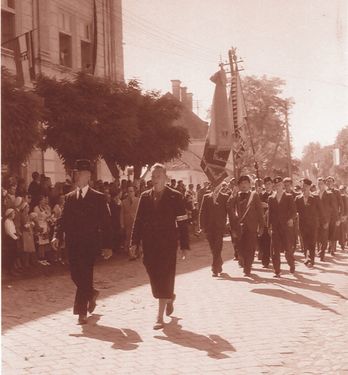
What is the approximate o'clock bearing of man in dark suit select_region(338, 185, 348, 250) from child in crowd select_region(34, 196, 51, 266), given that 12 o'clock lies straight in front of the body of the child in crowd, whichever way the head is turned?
The man in dark suit is roughly at 10 o'clock from the child in crowd.

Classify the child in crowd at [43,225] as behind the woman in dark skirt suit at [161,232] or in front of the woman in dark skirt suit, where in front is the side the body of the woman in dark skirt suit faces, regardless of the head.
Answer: behind

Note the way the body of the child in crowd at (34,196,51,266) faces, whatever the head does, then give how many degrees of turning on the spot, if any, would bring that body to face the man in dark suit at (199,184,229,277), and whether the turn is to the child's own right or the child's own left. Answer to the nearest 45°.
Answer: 0° — they already face them

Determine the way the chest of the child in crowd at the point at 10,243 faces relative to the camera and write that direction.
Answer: to the viewer's right

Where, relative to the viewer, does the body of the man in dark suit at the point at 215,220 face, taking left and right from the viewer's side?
facing the viewer

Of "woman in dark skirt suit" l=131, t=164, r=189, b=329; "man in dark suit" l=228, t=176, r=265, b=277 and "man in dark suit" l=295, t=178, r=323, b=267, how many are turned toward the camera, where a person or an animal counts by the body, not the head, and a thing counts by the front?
3

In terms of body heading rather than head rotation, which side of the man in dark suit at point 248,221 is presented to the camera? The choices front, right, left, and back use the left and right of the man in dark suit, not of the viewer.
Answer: front

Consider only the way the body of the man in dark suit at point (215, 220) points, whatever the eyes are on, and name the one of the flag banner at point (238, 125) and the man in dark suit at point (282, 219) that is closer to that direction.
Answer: the man in dark suit

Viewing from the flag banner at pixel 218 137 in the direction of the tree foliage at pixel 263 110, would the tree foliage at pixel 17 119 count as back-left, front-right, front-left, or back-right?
back-left

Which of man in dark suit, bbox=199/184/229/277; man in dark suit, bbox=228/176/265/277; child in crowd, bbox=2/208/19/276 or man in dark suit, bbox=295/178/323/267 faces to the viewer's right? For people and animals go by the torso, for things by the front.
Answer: the child in crowd

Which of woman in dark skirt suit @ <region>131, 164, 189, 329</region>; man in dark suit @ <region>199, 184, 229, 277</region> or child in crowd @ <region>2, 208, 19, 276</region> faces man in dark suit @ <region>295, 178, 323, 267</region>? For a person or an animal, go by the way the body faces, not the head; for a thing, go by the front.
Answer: the child in crowd
